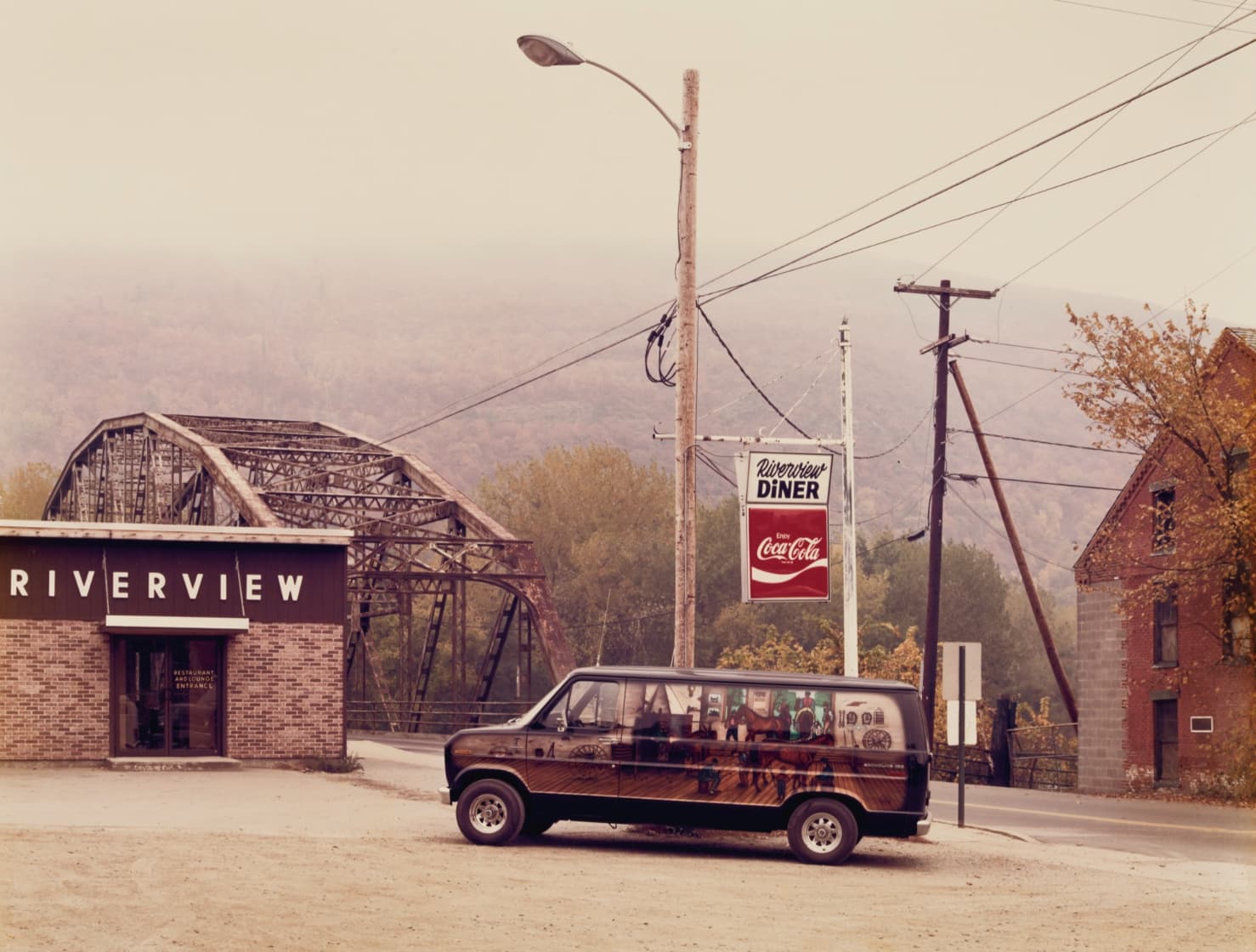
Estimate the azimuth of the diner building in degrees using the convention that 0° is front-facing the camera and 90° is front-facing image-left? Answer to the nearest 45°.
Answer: approximately 0°

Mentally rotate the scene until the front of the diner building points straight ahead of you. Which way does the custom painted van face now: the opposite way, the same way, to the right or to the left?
to the right

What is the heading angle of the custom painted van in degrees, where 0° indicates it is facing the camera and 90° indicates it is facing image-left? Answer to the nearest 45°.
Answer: approximately 90°

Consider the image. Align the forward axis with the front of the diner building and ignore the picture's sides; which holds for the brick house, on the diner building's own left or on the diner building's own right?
on the diner building's own left
